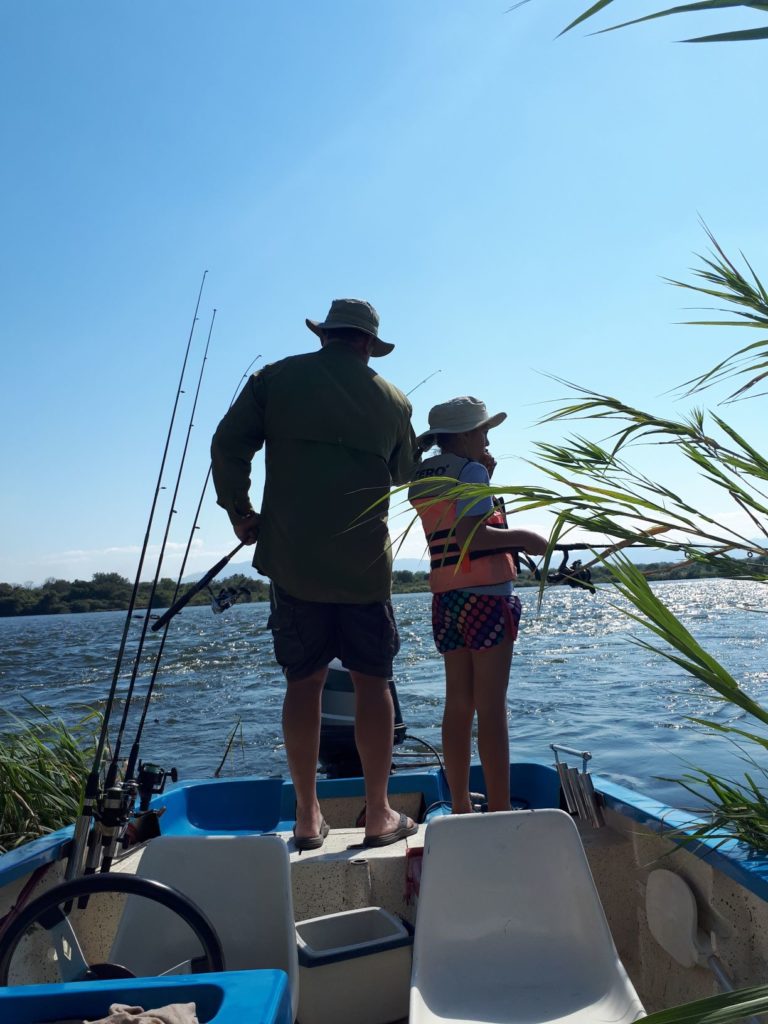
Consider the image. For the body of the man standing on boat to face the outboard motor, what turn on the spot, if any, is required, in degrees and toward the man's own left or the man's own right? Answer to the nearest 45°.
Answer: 0° — they already face it

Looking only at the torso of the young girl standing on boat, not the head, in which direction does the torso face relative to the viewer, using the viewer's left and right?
facing away from the viewer and to the right of the viewer

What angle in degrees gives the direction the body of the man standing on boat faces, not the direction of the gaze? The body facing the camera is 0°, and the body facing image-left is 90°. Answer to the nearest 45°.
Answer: approximately 180°

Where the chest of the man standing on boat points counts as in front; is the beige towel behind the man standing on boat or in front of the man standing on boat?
behind

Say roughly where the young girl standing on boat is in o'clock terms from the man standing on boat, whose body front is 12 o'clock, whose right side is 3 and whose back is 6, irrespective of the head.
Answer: The young girl standing on boat is roughly at 3 o'clock from the man standing on boat.

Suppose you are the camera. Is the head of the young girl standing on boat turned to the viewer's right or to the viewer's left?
to the viewer's right

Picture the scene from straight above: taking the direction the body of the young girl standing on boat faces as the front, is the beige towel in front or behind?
behind

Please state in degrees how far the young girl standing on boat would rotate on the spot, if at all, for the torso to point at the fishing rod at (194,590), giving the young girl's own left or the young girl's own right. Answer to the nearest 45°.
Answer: approximately 135° to the young girl's own left
